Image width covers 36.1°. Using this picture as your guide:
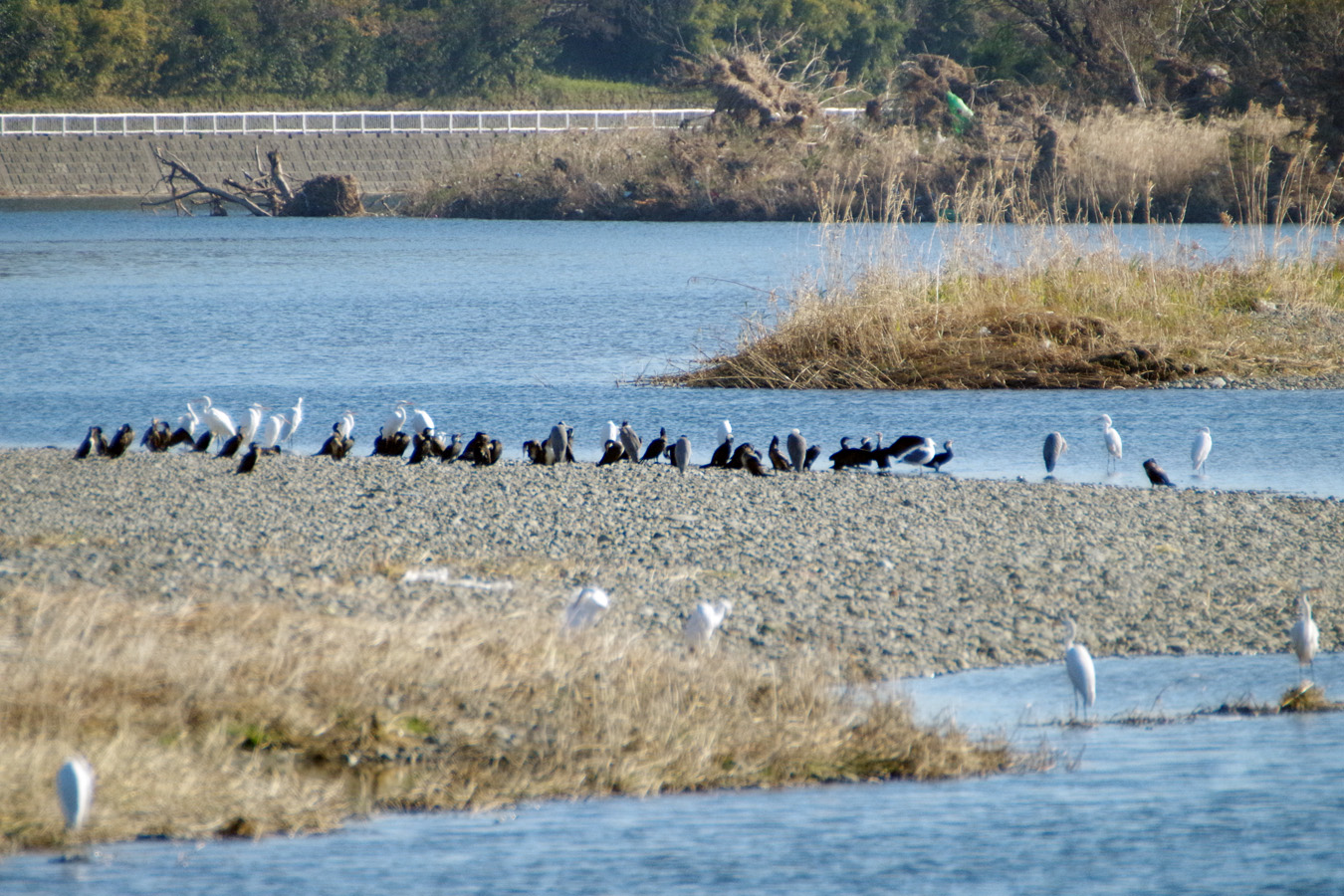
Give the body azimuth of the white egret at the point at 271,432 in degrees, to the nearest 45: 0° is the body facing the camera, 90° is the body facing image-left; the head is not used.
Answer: approximately 270°

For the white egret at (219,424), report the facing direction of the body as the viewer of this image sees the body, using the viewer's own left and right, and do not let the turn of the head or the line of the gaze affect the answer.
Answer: facing to the left of the viewer

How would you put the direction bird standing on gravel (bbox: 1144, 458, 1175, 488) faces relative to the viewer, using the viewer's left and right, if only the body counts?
facing to the left of the viewer

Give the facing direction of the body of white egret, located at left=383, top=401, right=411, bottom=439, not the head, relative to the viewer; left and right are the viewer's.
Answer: facing to the right of the viewer

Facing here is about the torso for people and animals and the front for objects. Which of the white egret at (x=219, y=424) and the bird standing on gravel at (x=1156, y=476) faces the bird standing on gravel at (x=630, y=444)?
the bird standing on gravel at (x=1156, y=476)

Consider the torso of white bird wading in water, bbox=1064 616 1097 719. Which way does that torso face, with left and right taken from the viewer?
facing to the left of the viewer

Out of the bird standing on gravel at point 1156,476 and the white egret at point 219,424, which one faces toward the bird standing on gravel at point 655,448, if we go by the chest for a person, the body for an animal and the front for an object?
the bird standing on gravel at point 1156,476

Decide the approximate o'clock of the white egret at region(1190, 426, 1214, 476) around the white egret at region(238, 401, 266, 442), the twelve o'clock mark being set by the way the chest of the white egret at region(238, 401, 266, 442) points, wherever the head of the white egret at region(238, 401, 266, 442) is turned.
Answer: the white egret at region(1190, 426, 1214, 476) is roughly at 1 o'clock from the white egret at region(238, 401, 266, 442).
